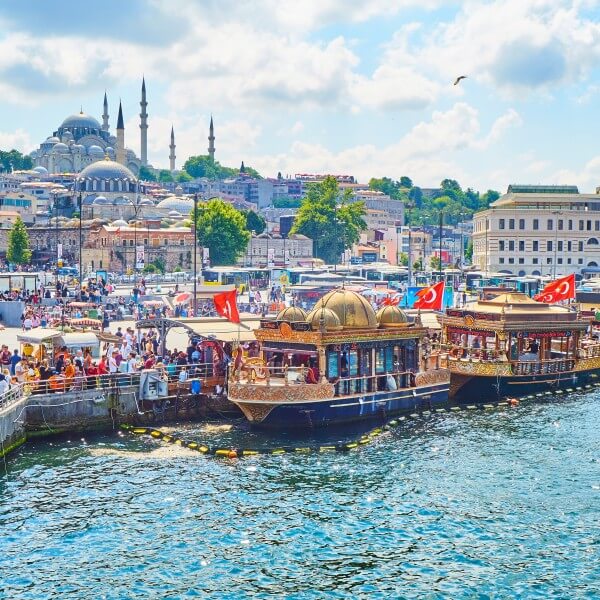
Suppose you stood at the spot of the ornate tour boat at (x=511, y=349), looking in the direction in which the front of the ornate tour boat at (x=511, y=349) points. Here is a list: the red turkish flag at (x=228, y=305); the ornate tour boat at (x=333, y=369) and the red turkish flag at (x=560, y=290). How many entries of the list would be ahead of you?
2

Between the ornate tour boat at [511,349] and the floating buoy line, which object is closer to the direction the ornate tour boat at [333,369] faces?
the floating buoy line

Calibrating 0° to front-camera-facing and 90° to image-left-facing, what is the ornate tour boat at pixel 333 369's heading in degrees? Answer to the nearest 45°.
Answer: approximately 45°

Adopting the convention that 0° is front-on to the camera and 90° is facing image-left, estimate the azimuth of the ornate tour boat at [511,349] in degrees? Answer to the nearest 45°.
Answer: approximately 45°

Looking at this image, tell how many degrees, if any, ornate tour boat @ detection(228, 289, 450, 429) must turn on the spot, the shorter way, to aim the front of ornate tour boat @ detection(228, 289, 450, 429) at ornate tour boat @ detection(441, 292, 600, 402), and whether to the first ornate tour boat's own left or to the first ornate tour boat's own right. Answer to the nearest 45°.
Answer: approximately 180°

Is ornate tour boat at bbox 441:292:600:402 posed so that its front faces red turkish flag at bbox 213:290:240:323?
yes

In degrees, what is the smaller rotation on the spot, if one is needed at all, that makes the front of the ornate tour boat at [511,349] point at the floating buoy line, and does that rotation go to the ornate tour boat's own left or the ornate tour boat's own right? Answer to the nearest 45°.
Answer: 0° — it already faces it
